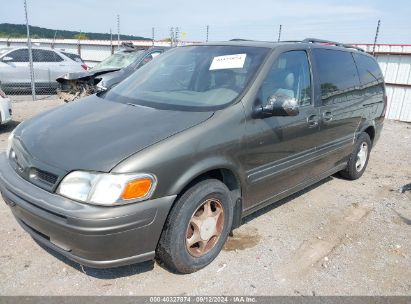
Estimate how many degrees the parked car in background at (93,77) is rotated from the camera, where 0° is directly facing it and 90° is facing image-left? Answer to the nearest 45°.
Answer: approximately 45°

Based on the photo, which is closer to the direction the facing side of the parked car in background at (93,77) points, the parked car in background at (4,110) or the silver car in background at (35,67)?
the parked car in background

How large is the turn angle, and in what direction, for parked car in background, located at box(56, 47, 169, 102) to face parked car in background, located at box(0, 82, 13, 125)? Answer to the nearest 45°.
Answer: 0° — it already faces it

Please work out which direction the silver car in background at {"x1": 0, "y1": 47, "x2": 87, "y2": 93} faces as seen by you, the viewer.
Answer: facing to the left of the viewer

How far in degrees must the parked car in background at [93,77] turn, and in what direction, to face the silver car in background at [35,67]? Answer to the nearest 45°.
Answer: approximately 90° to its right

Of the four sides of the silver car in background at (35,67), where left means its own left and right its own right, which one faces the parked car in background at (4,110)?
left
